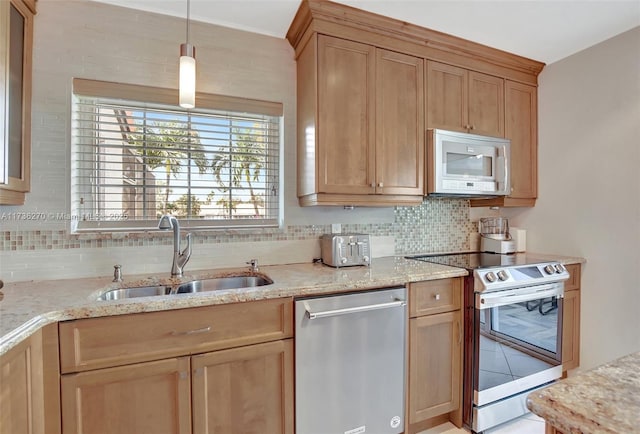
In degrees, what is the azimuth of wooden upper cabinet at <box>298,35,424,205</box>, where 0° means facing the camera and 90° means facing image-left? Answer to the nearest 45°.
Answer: approximately 315°

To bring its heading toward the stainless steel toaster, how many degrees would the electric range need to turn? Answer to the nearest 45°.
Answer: approximately 90° to its right

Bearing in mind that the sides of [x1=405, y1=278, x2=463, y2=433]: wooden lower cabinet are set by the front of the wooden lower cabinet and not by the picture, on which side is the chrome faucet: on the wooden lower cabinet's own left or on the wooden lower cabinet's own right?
on the wooden lower cabinet's own right

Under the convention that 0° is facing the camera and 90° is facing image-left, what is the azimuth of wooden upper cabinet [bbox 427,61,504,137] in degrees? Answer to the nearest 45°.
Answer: approximately 315°

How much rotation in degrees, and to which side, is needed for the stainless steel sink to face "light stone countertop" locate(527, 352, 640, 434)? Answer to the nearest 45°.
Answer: approximately 45° to its left

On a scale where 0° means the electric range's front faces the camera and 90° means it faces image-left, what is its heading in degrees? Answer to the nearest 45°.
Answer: approximately 315°
